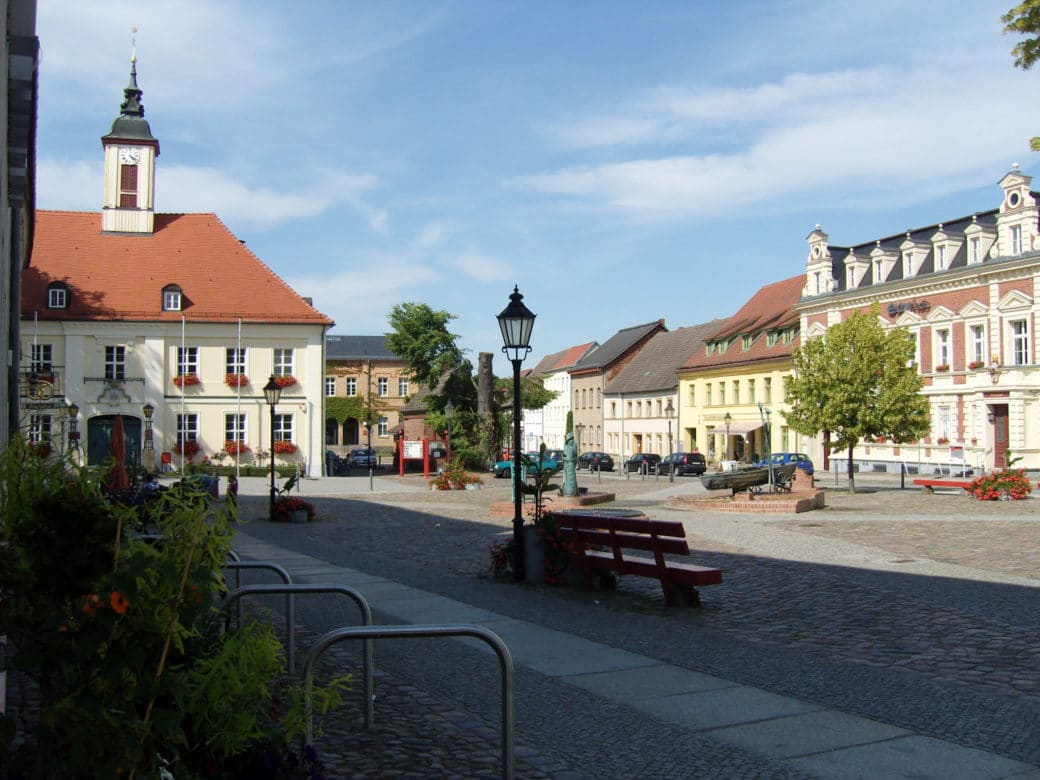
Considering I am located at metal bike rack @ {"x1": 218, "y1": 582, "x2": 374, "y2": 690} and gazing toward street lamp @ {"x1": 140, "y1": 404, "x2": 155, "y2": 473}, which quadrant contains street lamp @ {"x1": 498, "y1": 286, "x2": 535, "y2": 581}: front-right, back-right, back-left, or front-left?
front-right

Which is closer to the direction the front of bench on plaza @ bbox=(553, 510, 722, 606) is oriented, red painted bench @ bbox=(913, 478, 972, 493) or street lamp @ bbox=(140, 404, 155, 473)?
the red painted bench

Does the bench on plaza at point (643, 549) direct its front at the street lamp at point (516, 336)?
no

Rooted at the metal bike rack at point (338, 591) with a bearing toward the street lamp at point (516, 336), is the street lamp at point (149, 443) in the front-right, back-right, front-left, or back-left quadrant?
front-left

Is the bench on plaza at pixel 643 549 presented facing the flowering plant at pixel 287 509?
no

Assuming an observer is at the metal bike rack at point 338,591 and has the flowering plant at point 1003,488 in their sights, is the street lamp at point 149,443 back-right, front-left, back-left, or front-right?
front-left

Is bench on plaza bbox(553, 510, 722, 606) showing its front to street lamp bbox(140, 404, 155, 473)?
no

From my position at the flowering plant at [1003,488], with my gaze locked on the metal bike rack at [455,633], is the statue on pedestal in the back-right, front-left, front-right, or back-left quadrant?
front-right

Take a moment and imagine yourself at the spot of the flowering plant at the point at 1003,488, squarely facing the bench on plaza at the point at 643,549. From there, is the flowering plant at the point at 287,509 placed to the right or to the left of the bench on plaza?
right

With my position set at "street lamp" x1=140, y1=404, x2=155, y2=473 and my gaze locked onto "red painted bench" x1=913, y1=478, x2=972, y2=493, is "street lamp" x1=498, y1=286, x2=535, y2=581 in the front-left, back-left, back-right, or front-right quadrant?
front-right
